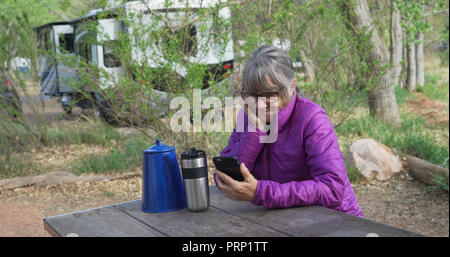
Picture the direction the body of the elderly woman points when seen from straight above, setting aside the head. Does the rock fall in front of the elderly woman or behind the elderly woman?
behind

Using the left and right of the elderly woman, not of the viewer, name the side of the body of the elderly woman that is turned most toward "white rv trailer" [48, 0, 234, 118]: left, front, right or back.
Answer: right

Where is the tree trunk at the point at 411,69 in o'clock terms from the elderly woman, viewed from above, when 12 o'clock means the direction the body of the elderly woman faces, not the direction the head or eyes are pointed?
The tree trunk is roughly at 5 o'clock from the elderly woman.

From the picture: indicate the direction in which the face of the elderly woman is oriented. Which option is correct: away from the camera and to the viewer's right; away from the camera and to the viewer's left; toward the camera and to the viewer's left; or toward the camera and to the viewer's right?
toward the camera and to the viewer's left

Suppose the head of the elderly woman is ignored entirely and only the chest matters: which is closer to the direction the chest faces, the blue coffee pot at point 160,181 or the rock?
the blue coffee pot

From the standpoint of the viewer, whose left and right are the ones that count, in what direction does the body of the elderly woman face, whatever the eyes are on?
facing the viewer and to the left of the viewer
